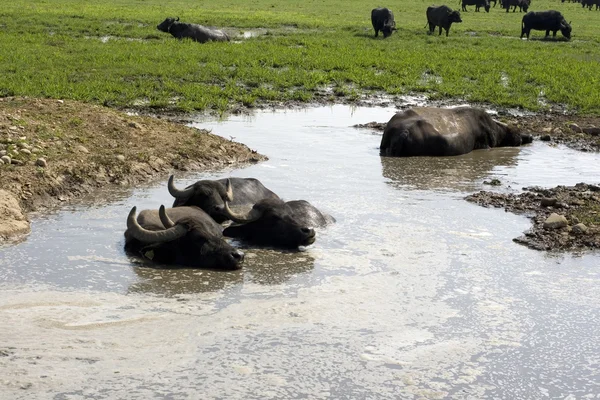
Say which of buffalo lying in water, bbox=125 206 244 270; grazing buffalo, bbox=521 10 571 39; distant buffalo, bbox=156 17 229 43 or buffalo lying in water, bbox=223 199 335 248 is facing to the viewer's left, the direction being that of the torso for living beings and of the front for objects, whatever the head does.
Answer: the distant buffalo

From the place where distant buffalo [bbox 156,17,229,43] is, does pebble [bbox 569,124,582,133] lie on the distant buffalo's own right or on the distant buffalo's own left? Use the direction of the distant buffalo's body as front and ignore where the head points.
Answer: on the distant buffalo's own left

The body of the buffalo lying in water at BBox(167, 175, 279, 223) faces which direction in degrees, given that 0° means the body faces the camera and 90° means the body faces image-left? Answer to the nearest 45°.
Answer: approximately 45°

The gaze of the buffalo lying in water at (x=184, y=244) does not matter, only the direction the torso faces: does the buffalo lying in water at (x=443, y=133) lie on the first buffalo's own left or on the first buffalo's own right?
on the first buffalo's own left

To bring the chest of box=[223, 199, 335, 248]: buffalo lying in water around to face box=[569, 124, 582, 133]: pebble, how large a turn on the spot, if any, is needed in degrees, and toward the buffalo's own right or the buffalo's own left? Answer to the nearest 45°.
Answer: approximately 90° to the buffalo's own left

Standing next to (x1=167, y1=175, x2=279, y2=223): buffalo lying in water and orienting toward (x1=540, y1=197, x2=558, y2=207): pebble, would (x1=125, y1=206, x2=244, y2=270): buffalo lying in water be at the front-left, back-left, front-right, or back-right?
back-right

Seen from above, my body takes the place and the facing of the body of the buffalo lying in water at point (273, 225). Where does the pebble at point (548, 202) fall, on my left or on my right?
on my left

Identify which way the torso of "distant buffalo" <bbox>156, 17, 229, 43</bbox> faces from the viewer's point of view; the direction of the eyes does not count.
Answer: to the viewer's left

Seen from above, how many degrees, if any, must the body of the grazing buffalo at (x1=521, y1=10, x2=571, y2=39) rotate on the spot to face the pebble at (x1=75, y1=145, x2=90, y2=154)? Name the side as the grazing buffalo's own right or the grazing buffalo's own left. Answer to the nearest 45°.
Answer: approximately 90° to the grazing buffalo's own right

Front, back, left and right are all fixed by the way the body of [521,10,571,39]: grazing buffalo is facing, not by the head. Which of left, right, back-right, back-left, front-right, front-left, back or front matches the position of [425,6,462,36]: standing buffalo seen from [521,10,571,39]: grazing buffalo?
back-right

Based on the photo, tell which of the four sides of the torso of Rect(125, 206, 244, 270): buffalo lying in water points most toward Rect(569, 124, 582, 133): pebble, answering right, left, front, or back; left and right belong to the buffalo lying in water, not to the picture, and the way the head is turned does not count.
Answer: left

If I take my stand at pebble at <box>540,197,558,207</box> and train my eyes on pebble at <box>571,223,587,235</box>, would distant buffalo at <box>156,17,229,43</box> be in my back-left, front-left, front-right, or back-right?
back-right

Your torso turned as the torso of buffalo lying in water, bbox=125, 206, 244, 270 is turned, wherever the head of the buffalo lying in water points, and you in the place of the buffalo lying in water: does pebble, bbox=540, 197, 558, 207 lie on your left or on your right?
on your left

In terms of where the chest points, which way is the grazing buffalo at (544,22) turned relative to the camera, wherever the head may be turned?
to the viewer's right
